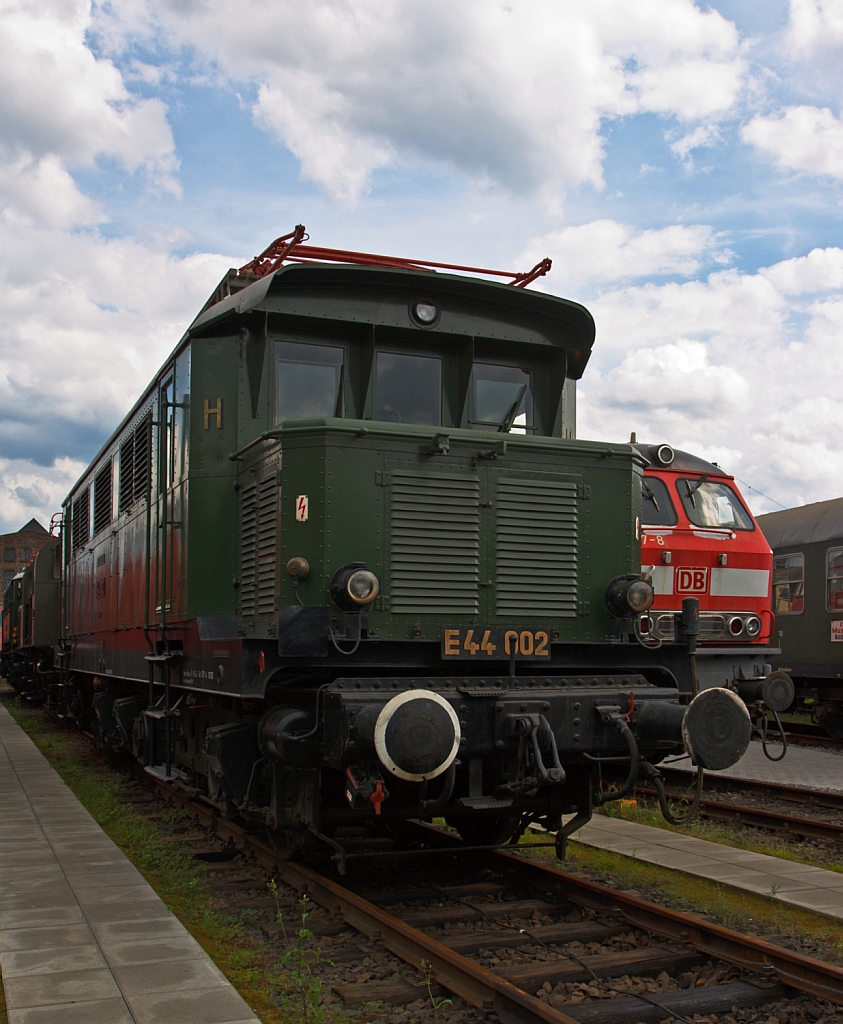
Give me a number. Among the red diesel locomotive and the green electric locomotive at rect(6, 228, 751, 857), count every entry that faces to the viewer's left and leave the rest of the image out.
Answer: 0

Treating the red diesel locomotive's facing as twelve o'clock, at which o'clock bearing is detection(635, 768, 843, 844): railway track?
The railway track is roughly at 1 o'clock from the red diesel locomotive.

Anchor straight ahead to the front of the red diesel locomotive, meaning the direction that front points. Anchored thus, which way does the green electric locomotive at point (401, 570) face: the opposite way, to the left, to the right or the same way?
the same way

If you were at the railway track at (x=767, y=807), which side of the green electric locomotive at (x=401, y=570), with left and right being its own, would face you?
left

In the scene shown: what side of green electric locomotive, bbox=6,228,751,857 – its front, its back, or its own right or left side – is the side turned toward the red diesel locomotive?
left

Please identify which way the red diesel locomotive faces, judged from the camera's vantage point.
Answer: facing the viewer and to the right of the viewer

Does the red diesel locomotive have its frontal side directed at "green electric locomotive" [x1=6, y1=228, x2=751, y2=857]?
no
